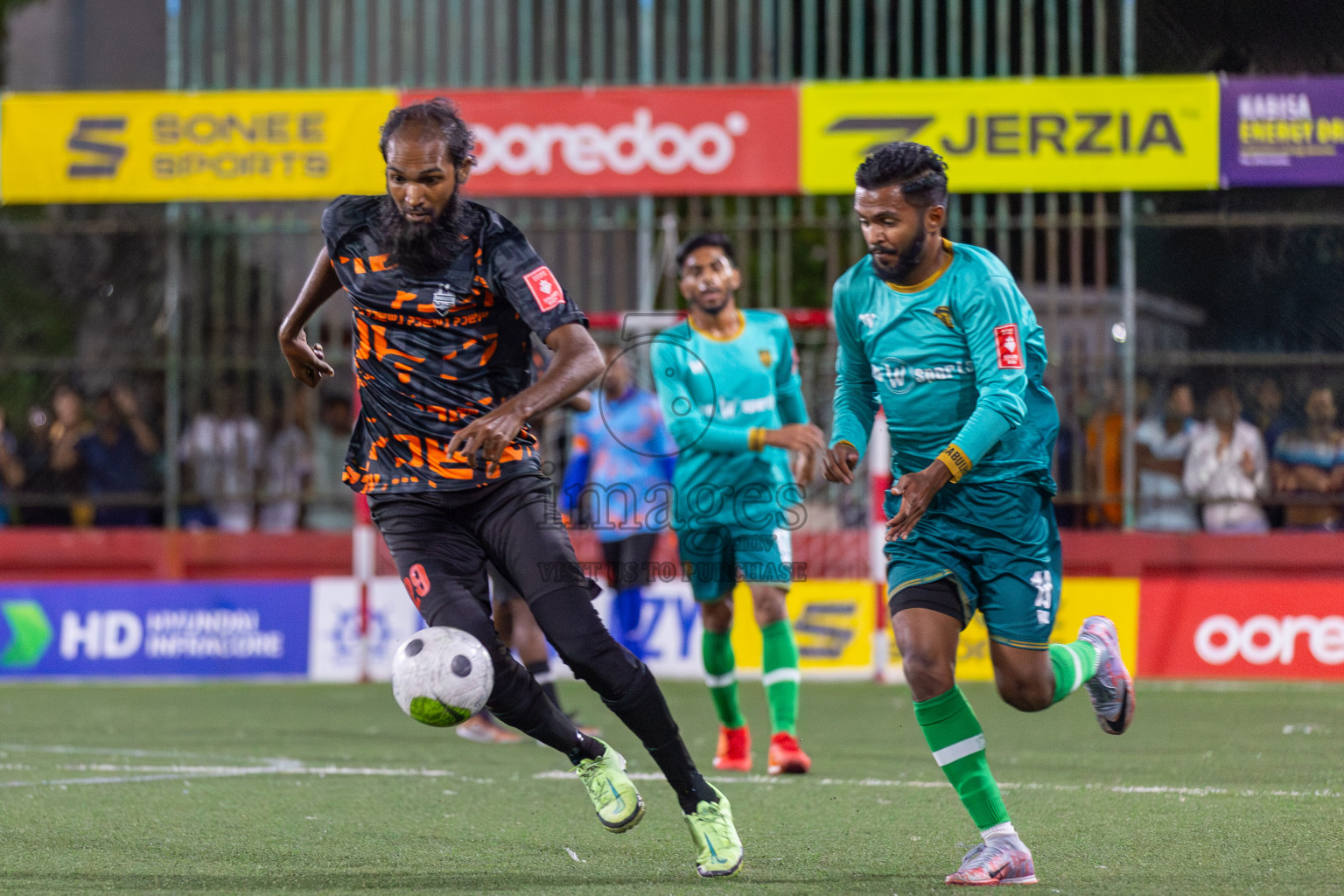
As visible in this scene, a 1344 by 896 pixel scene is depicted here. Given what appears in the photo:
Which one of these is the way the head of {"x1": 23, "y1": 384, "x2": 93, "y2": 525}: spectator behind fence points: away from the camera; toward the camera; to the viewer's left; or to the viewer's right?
toward the camera

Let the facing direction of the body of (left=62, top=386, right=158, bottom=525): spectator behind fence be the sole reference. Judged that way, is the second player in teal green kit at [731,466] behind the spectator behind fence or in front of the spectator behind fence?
in front

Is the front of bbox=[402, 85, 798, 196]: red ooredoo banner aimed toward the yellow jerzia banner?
no

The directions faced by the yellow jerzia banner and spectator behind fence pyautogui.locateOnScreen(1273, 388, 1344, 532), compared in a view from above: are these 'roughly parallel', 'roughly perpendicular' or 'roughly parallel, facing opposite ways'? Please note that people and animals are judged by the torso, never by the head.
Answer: roughly parallel

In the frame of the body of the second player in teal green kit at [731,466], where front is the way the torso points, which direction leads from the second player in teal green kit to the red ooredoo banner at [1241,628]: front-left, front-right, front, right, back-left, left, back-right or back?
back-left

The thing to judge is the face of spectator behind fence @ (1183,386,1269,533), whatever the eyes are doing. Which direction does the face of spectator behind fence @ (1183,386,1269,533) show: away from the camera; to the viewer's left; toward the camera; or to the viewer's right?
toward the camera

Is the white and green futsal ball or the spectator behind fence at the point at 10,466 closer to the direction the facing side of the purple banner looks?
the white and green futsal ball

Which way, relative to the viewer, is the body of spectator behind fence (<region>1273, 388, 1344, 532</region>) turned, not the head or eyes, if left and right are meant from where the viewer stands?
facing the viewer

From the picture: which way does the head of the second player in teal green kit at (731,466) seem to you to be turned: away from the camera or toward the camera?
toward the camera

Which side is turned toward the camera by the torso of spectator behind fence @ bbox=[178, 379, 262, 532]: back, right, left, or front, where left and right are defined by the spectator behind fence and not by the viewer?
front

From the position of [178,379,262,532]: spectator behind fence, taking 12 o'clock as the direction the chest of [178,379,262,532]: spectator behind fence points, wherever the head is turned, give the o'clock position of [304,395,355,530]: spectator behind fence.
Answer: [304,395,355,530]: spectator behind fence is roughly at 10 o'clock from [178,379,262,532]: spectator behind fence.

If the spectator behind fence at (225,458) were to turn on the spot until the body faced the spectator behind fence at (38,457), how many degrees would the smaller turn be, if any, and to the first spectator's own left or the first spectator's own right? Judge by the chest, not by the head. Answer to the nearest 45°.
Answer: approximately 90° to the first spectator's own right

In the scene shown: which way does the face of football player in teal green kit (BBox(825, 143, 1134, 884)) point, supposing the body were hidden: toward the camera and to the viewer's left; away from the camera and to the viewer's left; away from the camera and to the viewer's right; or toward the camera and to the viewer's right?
toward the camera and to the viewer's left

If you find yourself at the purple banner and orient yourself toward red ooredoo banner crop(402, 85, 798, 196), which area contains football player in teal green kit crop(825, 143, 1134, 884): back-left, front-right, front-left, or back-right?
front-left

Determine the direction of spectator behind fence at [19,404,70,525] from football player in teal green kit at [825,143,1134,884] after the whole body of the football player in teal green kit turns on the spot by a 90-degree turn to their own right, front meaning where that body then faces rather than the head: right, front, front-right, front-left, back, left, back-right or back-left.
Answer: front

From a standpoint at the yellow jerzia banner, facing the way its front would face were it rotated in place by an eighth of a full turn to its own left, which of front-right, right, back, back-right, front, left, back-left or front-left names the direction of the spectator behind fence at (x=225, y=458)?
back-right

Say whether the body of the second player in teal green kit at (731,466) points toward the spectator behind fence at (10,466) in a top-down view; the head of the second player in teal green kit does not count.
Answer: no

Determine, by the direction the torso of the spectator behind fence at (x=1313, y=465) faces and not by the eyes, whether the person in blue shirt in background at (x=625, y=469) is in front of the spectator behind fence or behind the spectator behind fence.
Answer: in front

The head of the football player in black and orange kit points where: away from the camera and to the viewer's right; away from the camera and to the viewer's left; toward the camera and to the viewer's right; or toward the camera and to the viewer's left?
toward the camera and to the viewer's left

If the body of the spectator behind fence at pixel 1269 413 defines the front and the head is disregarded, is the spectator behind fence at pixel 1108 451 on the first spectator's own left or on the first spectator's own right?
on the first spectator's own right

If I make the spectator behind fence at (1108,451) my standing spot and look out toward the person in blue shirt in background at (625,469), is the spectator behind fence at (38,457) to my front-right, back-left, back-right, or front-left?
front-right

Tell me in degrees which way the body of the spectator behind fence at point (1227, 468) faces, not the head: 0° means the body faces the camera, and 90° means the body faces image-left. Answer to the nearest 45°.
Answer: approximately 0°

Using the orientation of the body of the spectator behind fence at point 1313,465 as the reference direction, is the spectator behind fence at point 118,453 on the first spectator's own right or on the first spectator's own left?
on the first spectator's own right
